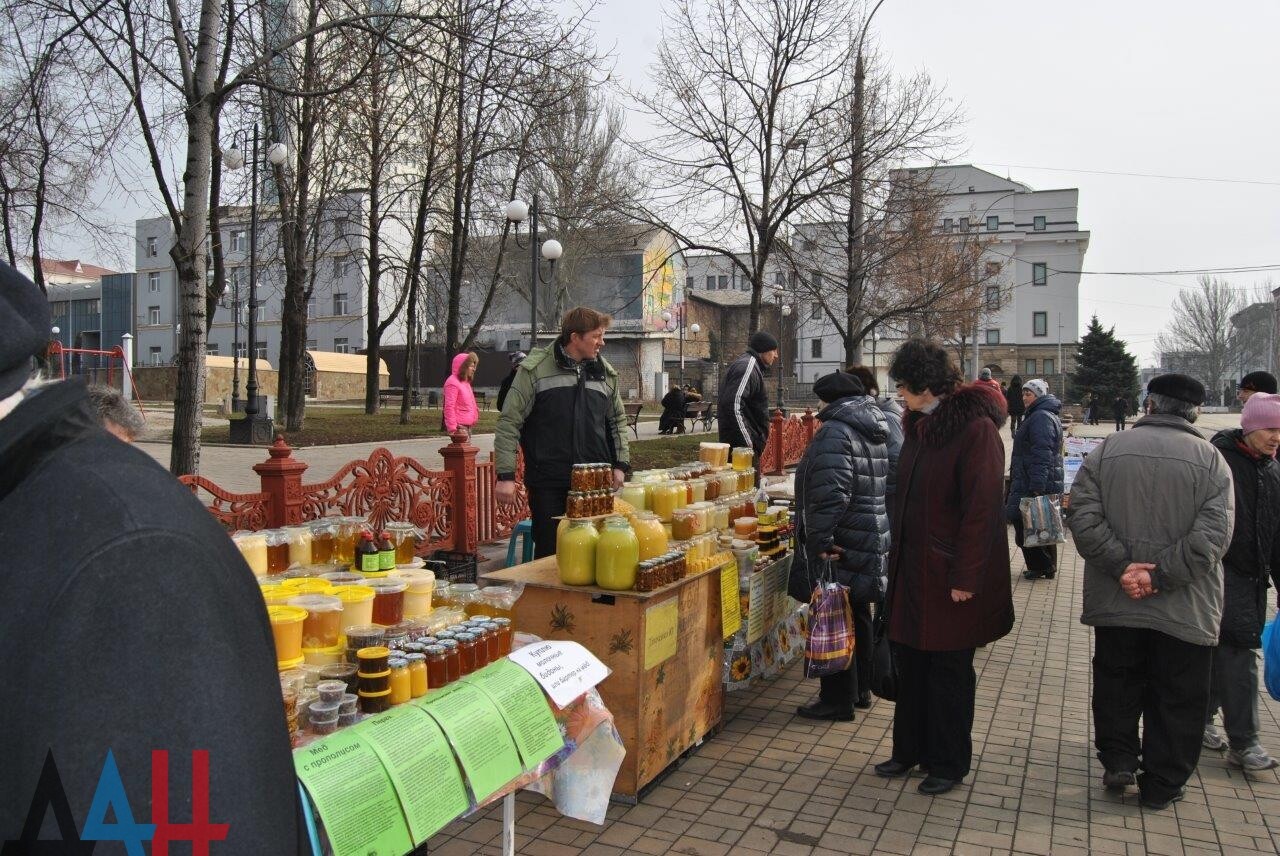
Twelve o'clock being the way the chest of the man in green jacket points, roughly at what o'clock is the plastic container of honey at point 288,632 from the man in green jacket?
The plastic container of honey is roughly at 2 o'clock from the man in green jacket.

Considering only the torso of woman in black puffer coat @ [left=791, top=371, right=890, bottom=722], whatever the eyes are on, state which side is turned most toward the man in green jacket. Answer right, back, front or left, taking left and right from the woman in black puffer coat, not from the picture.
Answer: front

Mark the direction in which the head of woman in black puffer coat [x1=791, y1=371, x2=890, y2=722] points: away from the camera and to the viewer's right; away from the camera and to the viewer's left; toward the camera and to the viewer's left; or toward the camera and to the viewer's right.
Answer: away from the camera and to the viewer's left

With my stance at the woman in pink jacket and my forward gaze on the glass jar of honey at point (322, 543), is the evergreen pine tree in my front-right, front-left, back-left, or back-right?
back-left

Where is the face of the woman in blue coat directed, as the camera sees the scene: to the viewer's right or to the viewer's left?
to the viewer's left

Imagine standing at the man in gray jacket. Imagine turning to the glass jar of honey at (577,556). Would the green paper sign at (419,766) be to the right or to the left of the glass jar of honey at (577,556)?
left

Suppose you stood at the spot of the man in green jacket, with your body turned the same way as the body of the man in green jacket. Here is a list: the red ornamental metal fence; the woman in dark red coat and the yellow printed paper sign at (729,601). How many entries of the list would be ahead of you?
2

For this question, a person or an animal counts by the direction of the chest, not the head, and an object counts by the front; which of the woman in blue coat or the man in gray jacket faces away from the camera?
the man in gray jacket

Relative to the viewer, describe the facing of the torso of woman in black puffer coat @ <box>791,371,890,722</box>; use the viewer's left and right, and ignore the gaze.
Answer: facing to the left of the viewer

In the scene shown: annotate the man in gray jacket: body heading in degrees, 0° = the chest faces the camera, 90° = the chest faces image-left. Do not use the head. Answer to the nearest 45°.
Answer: approximately 180°

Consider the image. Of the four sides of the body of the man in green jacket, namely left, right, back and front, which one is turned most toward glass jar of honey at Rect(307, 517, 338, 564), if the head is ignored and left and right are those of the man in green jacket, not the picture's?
right

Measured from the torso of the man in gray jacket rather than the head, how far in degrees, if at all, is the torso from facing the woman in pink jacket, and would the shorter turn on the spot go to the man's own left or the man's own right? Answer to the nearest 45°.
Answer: approximately 45° to the man's own left

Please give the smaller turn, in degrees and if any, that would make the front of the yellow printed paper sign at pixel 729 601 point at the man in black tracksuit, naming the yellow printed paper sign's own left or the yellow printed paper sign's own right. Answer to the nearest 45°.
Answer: approximately 135° to the yellow printed paper sign's own left

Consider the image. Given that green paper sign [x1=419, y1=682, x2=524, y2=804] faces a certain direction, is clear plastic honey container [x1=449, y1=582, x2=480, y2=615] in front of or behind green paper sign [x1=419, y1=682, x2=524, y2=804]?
behind
